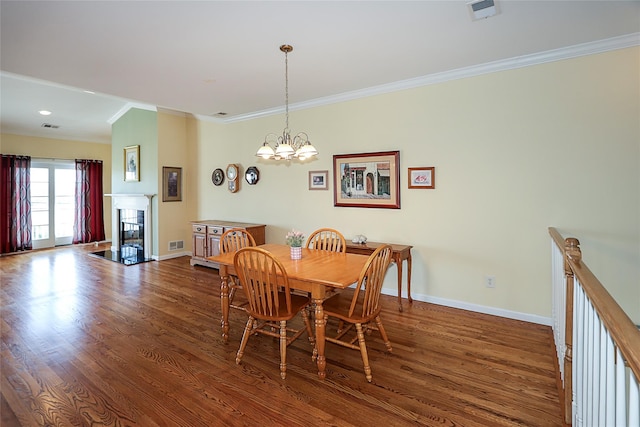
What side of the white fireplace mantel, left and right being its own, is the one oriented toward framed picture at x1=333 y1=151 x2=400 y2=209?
left

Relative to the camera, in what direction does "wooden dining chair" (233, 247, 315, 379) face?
facing away from the viewer and to the right of the viewer

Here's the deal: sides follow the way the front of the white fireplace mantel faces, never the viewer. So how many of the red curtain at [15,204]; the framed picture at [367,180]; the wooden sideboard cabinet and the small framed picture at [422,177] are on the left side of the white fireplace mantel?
3

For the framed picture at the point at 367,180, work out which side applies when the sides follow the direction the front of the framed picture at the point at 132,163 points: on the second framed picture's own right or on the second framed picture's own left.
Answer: on the second framed picture's own left

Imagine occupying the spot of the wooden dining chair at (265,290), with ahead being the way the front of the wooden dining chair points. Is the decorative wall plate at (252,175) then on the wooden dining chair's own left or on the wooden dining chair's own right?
on the wooden dining chair's own left

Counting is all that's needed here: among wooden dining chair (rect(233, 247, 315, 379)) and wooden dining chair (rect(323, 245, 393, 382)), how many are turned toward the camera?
0

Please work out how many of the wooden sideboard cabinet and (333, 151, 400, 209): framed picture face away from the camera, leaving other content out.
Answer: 0

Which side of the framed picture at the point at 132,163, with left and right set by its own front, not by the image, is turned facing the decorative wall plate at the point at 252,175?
left

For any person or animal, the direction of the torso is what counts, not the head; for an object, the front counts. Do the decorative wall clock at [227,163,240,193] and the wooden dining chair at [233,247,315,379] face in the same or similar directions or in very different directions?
very different directions
